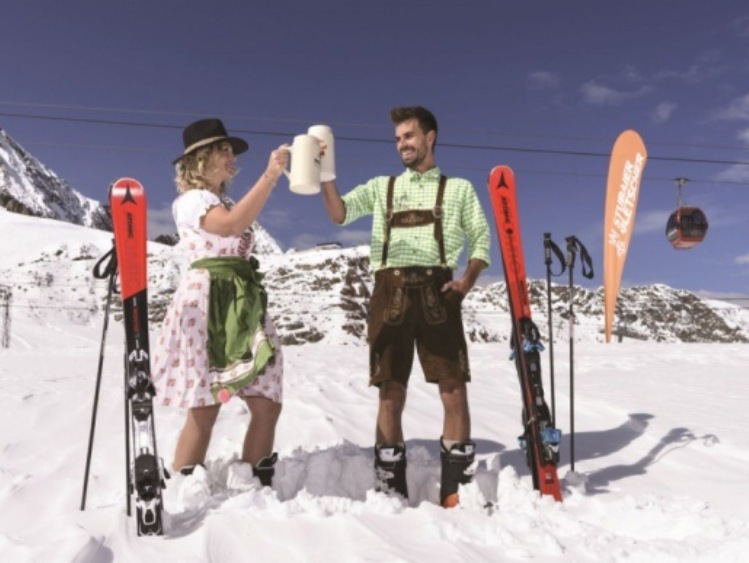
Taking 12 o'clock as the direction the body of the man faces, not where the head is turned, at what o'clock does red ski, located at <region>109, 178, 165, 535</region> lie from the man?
The red ski is roughly at 2 o'clock from the man.

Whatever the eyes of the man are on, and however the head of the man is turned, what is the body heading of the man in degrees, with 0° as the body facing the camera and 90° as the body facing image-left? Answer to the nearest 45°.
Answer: approximately 0°

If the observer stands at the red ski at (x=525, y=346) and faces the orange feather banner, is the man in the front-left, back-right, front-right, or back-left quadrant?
back-left

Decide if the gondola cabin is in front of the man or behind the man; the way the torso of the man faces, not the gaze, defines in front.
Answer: behind

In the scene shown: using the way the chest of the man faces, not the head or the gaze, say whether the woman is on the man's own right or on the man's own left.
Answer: on the man's own right

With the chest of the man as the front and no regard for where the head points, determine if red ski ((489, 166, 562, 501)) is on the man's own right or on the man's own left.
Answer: on the man's own left

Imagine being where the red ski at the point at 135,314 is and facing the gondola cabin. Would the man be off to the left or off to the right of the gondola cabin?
right

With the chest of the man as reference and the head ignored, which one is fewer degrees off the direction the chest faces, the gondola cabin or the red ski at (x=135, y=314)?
the red ski

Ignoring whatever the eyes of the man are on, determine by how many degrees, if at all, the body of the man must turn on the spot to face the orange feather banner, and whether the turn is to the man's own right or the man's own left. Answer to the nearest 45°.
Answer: approximately 135° to the man's own left

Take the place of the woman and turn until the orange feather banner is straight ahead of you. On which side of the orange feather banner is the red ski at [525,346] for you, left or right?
right
